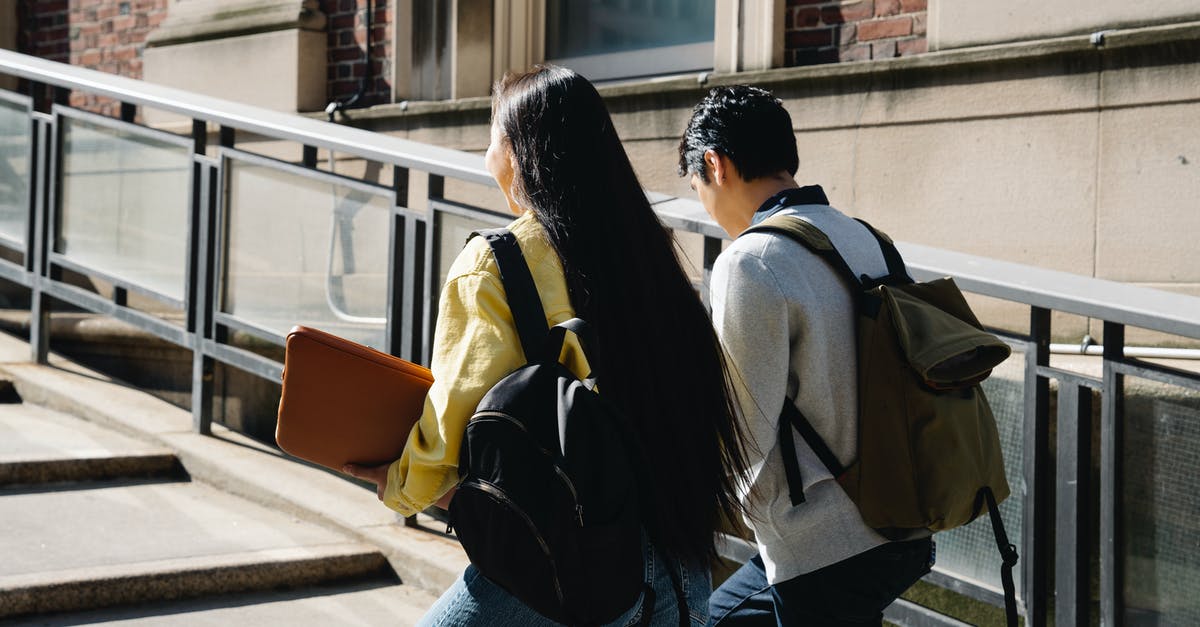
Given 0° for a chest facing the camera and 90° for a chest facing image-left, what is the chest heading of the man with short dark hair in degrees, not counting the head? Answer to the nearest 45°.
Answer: approximately 135°

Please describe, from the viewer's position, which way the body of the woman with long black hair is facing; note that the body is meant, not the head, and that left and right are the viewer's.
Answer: facing away from the viewer and to the left of the viewer

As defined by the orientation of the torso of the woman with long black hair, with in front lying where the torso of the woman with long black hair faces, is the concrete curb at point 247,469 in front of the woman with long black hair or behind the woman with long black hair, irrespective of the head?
in front

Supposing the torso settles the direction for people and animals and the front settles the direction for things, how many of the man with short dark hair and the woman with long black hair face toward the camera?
0

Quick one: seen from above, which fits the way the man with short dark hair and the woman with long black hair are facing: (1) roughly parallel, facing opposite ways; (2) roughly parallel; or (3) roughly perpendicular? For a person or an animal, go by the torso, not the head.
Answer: roughly parallel

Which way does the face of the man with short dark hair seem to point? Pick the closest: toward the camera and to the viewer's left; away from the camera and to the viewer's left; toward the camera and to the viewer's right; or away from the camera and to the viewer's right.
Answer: away from the camera and to the viewer's left

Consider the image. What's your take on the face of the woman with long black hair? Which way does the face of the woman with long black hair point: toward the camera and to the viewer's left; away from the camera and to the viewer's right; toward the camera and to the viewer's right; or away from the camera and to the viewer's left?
away from the camera and to the viewer's left
